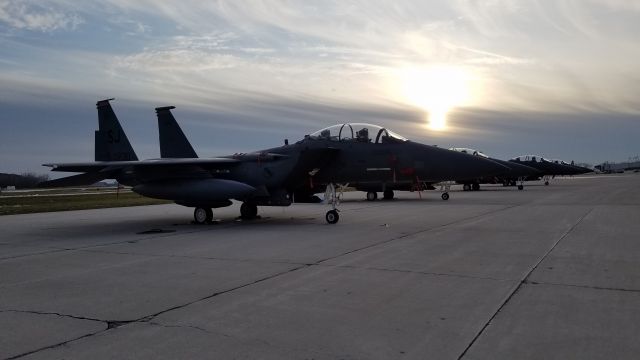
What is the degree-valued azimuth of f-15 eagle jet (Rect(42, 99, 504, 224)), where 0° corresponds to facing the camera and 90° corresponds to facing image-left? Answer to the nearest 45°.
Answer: approximately 315°
